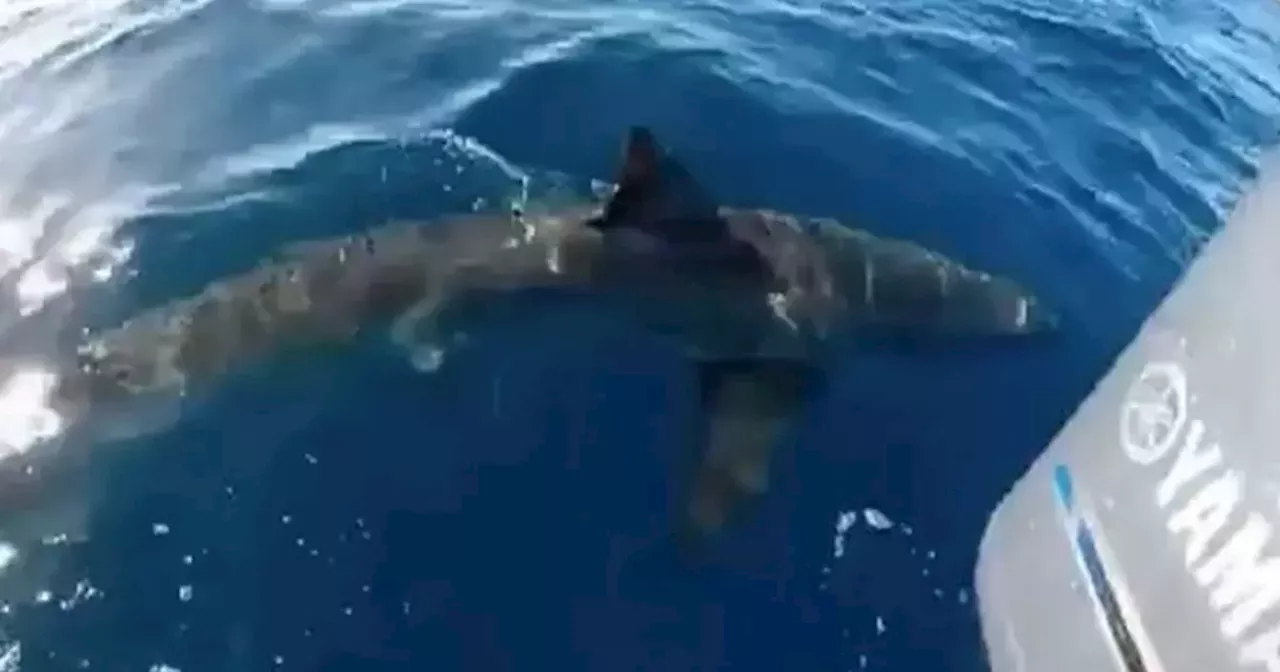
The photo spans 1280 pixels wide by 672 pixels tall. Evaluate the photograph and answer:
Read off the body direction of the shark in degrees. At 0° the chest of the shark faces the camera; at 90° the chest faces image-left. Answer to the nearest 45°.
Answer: approximately 270°
